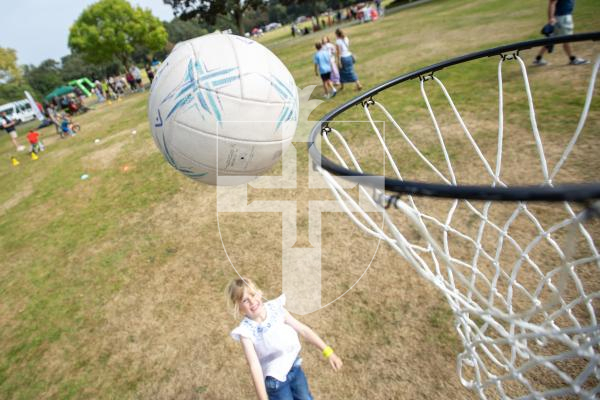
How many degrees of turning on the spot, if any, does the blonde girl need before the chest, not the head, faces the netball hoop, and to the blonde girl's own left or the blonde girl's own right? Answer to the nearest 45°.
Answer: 0° — they already face it

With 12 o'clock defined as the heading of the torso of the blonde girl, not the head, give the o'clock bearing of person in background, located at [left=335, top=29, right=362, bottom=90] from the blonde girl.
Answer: The person in background is roughly at 7 o'clock from the blonde girl.

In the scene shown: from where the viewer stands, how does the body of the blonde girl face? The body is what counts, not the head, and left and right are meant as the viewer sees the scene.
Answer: facing the viewer

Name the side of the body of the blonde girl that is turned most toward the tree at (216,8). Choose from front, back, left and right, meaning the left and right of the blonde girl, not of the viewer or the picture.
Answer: back

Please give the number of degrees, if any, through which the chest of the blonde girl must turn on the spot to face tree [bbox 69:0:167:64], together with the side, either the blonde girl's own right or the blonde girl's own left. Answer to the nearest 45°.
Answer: approximately 180°

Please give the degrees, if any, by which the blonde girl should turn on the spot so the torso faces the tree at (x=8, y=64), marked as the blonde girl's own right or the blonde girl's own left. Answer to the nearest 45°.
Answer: approximately 180°

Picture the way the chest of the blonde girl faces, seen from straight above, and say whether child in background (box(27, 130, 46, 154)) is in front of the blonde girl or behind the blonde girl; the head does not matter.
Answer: behind
